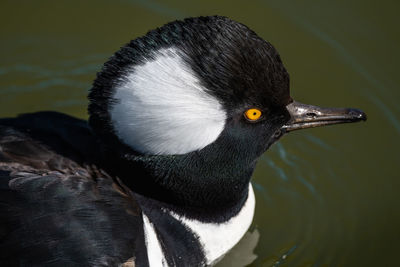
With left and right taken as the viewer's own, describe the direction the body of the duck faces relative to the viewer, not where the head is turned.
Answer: facing to the right of the viewer
